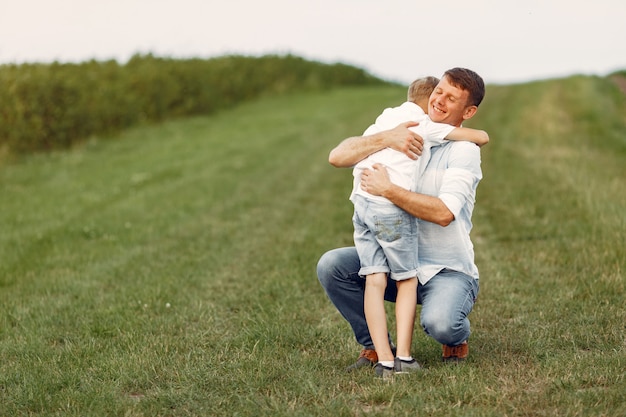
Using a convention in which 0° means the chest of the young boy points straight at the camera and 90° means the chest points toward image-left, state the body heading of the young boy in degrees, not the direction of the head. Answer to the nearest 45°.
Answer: approximately 225°

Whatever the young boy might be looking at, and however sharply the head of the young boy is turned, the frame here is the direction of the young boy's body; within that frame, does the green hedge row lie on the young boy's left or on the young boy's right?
on the young boy's left
